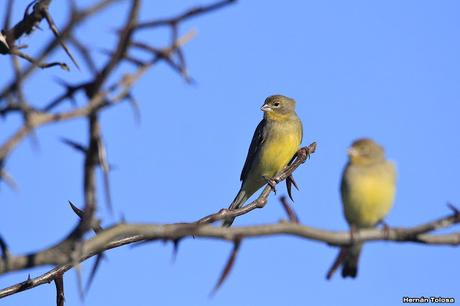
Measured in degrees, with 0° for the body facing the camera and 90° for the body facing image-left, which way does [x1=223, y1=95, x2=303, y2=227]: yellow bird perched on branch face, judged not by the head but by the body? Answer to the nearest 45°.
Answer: approximately 315°
